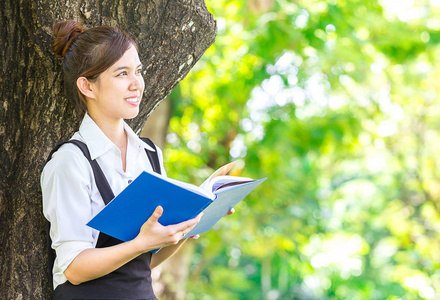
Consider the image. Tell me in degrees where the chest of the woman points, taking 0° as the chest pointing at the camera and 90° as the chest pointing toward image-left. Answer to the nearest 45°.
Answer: approximately 315°
